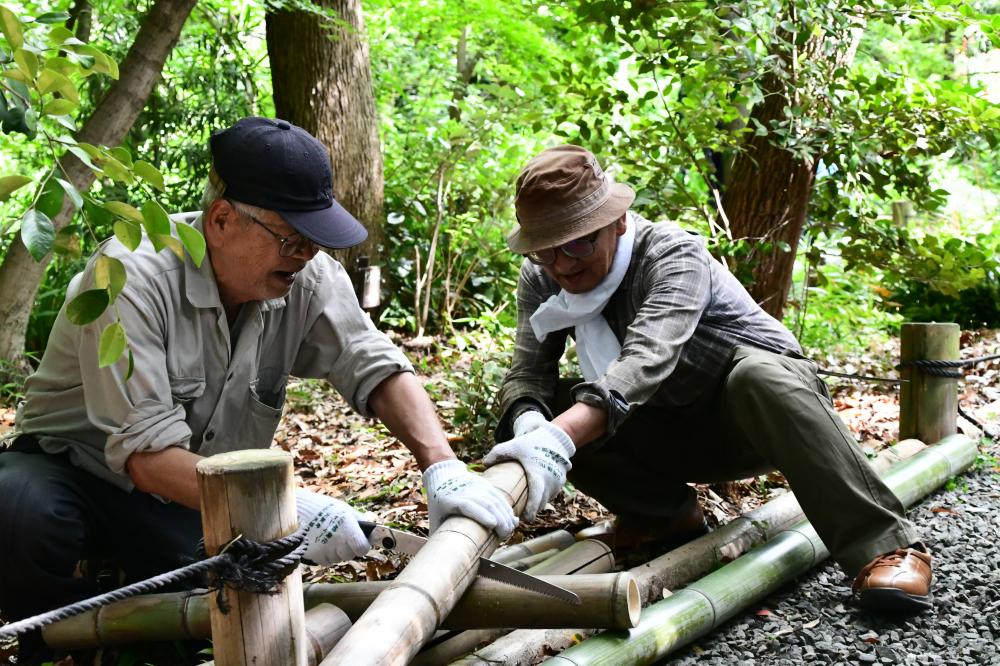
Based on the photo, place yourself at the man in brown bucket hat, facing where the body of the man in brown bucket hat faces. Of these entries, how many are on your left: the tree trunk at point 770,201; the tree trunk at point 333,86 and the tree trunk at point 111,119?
0

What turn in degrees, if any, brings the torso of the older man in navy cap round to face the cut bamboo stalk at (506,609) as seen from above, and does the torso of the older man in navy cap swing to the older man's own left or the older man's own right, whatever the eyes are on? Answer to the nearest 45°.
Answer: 0° — they already face it

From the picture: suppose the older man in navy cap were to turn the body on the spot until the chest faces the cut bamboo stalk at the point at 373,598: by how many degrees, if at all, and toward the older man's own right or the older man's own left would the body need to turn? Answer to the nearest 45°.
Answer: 0° — they already face it

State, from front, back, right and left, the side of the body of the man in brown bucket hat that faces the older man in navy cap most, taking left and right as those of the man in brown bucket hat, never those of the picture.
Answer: front

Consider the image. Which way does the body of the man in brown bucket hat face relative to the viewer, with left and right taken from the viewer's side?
facing the viewer and to the left of the viewer

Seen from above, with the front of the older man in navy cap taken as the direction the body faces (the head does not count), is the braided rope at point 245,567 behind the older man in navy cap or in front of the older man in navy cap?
in front

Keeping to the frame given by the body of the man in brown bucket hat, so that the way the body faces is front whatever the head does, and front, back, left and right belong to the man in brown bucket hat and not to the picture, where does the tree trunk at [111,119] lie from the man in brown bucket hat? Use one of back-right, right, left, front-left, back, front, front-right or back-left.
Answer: right

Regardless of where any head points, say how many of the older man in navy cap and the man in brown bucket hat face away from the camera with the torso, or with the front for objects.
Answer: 0

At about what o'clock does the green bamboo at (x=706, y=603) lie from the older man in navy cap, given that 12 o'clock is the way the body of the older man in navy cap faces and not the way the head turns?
The green bamboo is roughly at 11 o'clock from the older man in navy cap.

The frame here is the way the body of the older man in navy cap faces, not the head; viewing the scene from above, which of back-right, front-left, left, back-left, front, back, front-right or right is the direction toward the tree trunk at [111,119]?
back-left

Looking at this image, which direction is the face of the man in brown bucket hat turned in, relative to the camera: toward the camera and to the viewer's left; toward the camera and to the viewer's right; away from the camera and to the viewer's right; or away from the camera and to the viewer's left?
toward the camera and to the viewer's left

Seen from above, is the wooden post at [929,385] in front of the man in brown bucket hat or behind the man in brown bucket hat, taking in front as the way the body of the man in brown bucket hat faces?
behind

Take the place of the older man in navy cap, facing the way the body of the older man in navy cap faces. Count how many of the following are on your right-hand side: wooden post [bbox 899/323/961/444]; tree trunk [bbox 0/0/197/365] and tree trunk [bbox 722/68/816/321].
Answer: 0

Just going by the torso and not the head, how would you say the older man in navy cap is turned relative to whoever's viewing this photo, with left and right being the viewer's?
facing the viewer and to the right of the viewer
